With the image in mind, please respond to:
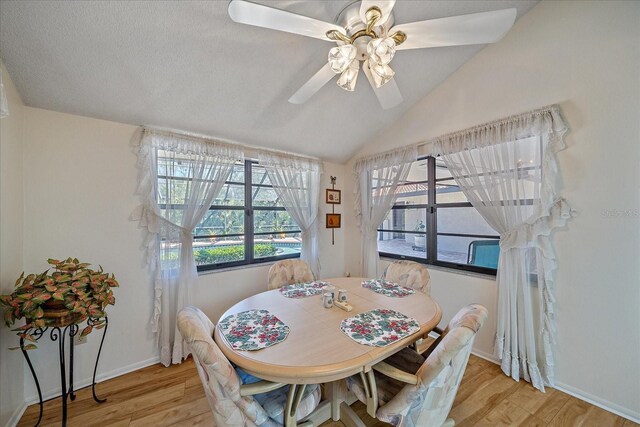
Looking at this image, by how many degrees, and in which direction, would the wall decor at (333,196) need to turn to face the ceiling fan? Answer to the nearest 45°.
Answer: approximately 45° to its right

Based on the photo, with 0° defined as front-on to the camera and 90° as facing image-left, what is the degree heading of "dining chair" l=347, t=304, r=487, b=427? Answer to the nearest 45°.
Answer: approximately 135°

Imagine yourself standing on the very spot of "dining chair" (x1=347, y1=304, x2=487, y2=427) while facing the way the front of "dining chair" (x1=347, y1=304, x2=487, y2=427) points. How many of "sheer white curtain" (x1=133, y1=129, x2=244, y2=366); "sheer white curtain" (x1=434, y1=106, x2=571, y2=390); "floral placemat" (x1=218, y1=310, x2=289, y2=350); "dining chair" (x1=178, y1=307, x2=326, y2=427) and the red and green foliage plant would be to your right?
1

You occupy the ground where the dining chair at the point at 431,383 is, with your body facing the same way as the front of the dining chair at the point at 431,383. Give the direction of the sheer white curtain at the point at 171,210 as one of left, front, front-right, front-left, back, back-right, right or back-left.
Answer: front-left

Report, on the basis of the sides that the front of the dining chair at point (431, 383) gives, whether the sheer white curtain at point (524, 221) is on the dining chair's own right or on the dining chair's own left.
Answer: on the dining chair's own right

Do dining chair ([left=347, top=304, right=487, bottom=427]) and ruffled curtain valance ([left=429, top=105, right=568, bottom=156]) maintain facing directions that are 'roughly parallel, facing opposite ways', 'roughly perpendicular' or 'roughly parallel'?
roughly perpendicular

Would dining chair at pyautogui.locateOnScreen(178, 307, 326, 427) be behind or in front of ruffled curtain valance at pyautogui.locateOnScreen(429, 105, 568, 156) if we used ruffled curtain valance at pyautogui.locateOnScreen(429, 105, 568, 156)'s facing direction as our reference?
in front

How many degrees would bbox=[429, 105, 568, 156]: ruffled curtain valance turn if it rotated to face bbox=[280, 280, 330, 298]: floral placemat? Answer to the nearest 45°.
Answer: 0° — it already faces it

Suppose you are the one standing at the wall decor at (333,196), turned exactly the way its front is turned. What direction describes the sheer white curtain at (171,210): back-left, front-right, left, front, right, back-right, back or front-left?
right

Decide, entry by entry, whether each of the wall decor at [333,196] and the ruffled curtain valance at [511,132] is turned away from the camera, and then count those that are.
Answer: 0

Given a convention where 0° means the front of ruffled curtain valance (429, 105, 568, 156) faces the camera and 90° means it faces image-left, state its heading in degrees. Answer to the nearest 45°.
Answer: approximately 45°

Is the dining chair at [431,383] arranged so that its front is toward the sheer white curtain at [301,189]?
yes

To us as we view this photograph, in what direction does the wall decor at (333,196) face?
facing the viewer and to the right of the viewer

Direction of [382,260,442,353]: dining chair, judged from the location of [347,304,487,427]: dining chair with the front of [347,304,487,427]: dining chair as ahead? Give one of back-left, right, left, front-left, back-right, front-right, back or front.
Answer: front-right

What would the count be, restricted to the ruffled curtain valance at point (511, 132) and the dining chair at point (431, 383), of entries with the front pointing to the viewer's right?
0

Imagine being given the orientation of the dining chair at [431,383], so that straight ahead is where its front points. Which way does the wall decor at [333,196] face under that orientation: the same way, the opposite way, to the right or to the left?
the opposite way
